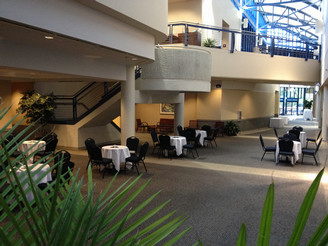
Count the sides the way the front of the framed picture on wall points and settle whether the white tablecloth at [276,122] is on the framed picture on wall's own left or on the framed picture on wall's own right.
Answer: on the framed picture on wall's own left

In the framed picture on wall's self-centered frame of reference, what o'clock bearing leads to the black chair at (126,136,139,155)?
The black chair is roughly at 12 o'clock from the framed picture on wall.

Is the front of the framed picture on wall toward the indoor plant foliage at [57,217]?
yes

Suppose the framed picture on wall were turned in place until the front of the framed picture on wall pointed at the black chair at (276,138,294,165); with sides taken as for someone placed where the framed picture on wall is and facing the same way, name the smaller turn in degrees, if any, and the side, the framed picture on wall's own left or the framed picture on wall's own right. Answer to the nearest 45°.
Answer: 0° — it already faces it

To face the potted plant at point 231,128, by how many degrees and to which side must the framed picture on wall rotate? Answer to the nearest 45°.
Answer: approximately 45° to its left

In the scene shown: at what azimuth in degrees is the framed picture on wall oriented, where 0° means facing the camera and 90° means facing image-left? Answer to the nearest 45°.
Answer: approximately 0°
